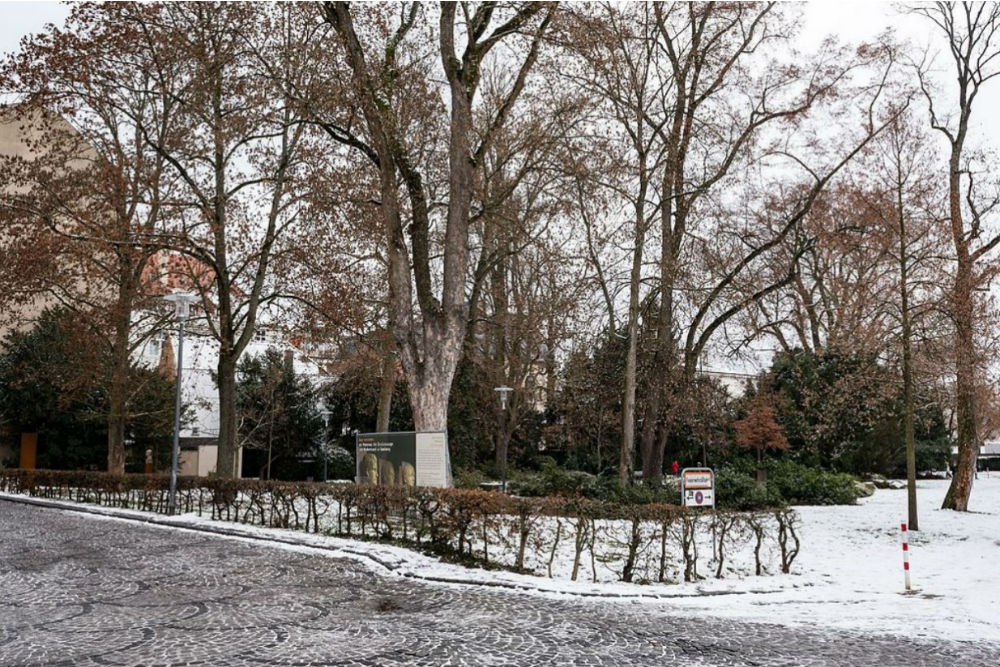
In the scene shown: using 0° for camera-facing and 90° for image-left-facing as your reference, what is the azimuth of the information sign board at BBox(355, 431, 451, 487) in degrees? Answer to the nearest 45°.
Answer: approximately 0°

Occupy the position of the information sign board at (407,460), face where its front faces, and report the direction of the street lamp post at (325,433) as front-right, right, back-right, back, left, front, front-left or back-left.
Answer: back

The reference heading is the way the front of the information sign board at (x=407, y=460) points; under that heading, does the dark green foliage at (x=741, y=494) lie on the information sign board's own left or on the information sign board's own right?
on the information sign board's own left

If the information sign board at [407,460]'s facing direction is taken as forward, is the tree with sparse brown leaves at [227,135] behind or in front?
behind

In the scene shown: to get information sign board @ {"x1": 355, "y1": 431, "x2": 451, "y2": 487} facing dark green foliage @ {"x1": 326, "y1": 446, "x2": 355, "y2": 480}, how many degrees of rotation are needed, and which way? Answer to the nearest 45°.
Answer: approximately 180°

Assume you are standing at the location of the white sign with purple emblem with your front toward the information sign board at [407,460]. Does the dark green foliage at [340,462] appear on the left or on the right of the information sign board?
right
